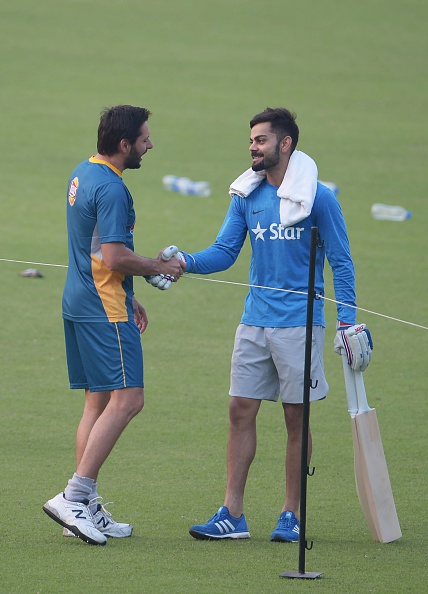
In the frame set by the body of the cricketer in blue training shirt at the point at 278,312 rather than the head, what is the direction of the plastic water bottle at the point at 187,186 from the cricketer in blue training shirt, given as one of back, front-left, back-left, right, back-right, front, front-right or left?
back-right

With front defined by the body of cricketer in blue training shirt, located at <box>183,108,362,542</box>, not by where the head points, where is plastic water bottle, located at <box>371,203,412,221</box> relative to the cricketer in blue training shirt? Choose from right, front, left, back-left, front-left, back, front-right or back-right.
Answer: back-right

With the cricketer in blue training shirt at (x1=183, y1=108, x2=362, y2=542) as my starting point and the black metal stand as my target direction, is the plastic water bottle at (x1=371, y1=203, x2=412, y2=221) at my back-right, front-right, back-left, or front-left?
back-left

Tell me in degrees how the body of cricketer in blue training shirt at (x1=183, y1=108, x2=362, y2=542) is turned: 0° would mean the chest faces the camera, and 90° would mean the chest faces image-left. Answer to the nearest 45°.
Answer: approximately 45°
